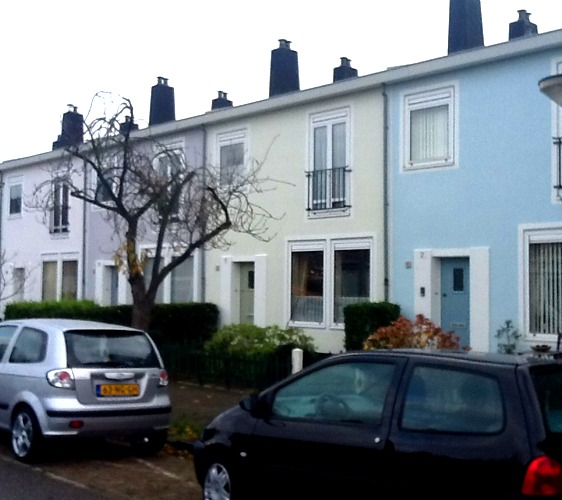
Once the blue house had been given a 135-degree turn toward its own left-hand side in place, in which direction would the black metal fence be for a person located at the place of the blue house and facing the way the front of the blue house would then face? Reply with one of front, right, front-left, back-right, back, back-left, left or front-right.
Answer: back

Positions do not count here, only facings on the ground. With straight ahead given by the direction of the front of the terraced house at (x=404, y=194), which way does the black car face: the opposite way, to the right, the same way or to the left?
to the right

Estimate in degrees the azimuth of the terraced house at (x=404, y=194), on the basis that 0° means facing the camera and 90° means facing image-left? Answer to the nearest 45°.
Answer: approximately 45°

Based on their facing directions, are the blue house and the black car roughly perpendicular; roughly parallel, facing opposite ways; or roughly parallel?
roughly perpendicular

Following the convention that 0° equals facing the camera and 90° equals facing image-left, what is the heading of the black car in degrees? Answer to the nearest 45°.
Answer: approximately 135°

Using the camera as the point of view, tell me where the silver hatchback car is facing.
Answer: facing away from the viewer and to the left of the viewer

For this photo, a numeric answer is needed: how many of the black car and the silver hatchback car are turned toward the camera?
0
